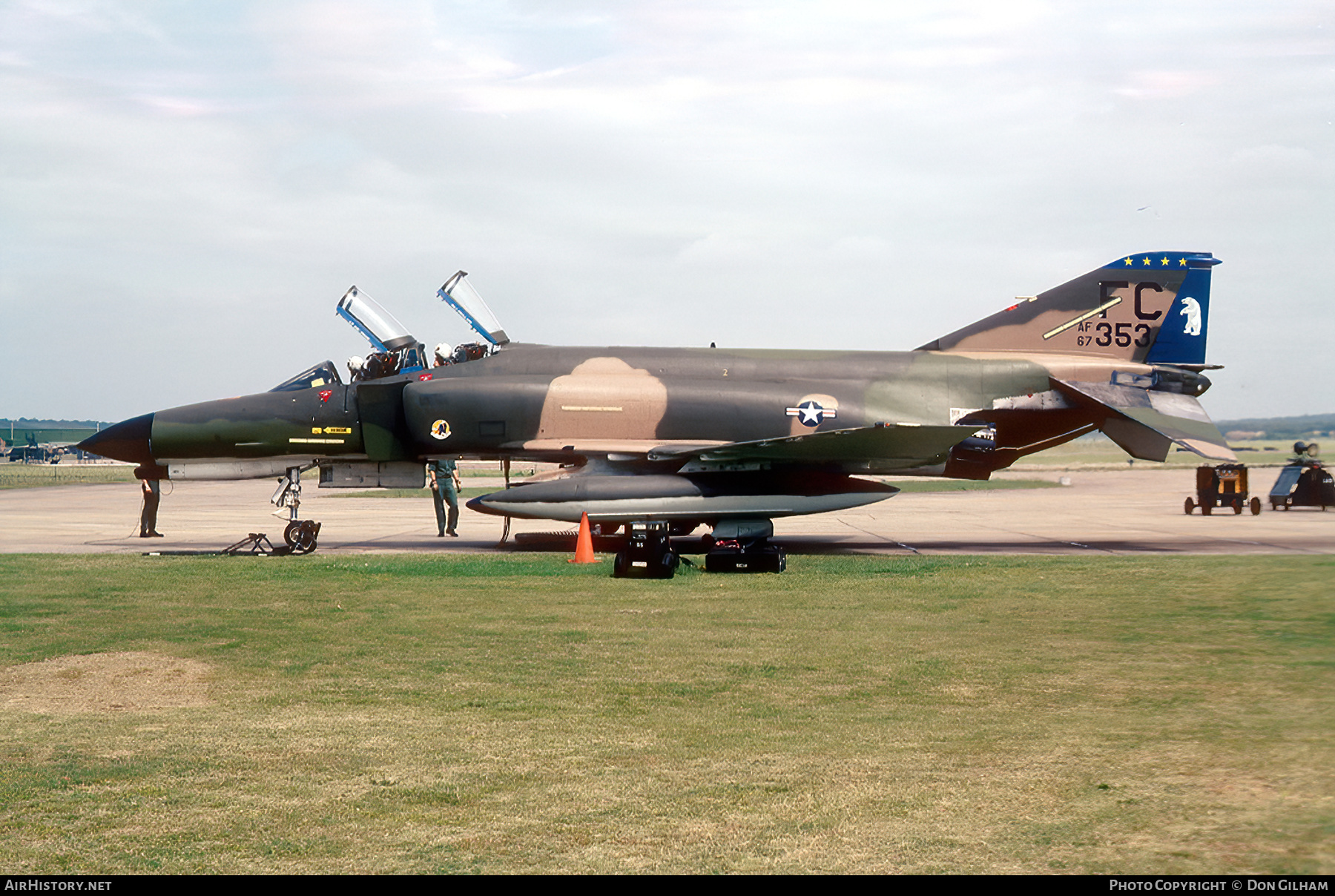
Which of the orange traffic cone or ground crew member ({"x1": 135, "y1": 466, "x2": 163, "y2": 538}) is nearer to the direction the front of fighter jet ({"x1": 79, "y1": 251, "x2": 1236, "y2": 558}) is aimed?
the ground crew member

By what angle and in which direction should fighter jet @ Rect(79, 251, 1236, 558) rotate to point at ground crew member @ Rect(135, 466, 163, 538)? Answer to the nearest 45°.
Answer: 0° — it already faces them

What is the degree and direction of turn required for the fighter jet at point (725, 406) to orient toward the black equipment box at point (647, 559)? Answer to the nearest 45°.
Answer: approximately 90° to its left

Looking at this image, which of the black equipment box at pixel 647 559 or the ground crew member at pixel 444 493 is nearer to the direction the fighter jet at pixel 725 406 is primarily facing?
the ground crew member

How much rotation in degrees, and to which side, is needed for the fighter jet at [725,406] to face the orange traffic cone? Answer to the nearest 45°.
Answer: approximately 45° to its left

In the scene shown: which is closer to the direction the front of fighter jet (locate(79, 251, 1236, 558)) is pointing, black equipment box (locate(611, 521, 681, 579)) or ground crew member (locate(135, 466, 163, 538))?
the ground crew member

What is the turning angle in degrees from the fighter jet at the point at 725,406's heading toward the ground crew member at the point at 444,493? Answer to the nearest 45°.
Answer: approximately 45° to its right

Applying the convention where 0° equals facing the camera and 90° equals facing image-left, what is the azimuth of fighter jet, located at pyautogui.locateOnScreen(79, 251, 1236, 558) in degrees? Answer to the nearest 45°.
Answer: approximately 90°

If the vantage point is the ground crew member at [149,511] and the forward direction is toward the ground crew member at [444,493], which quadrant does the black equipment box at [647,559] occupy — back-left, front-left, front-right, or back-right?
front-right
